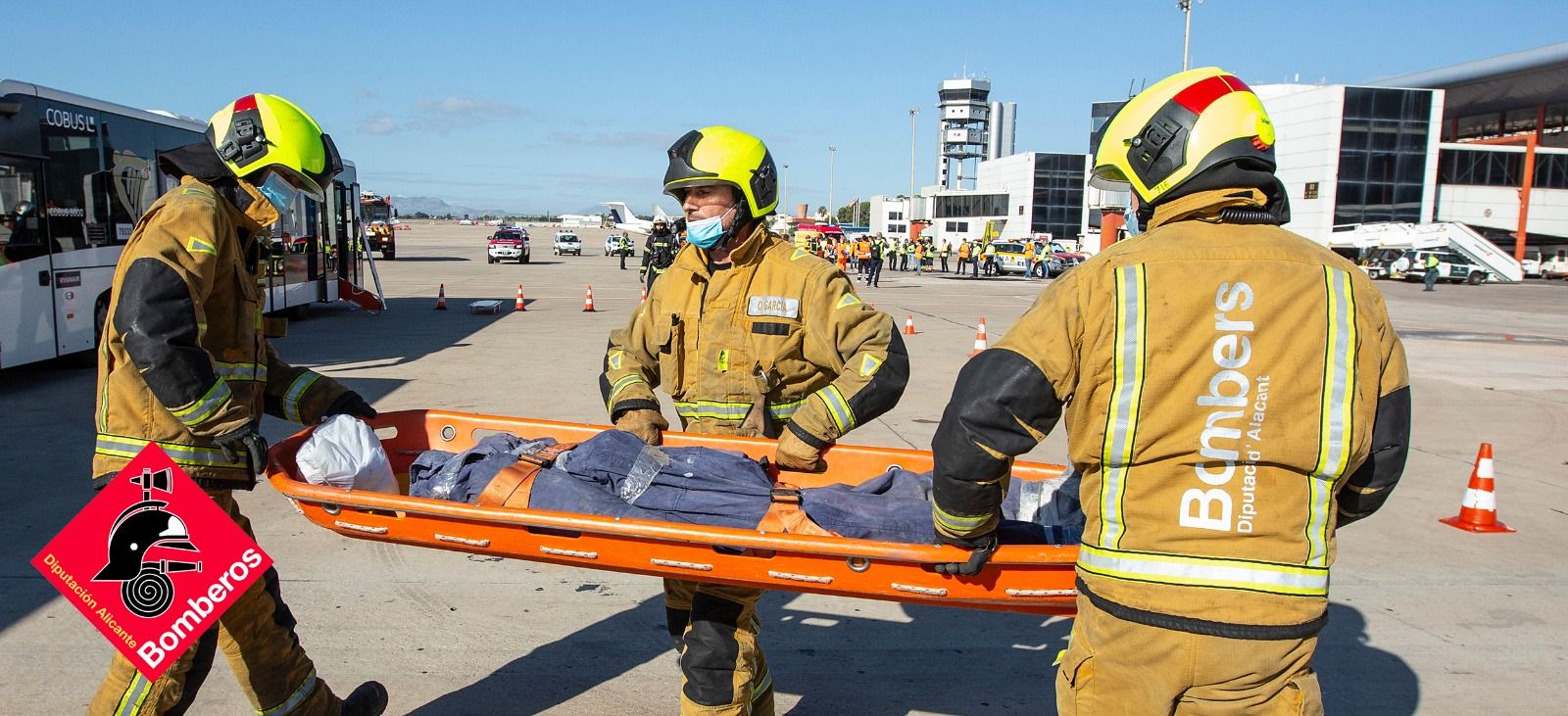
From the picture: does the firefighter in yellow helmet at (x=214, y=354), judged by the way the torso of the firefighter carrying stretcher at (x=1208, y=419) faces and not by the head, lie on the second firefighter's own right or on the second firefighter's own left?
on the second firefighter's own left

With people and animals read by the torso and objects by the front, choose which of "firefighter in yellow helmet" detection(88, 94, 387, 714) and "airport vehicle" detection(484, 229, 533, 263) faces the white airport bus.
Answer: the airport vehicle

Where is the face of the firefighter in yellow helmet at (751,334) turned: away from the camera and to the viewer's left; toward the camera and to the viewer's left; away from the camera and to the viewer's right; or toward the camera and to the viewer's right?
toward the camera and to the viewer's left

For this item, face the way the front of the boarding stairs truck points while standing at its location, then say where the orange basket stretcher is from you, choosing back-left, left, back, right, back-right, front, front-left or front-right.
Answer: left

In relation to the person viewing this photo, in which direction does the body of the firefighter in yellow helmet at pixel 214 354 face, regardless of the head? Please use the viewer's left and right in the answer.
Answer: facing to the right of the viewer

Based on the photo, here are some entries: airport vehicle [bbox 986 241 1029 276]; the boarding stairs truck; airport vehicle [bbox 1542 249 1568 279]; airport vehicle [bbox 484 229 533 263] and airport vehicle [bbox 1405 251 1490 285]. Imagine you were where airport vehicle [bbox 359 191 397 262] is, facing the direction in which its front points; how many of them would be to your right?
0

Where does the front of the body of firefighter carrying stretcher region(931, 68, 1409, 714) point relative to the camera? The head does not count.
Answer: away from the camera

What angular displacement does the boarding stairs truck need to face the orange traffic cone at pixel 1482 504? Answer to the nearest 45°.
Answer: approximately 90° to its left

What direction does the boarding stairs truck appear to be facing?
to the viewer's left

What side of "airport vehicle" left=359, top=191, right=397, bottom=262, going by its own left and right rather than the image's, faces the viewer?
front

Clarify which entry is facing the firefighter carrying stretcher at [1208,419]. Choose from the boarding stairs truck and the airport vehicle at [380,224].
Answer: the airport vehicle

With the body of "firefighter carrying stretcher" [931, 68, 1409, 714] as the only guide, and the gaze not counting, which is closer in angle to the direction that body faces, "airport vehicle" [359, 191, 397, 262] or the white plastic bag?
the airport vehicle

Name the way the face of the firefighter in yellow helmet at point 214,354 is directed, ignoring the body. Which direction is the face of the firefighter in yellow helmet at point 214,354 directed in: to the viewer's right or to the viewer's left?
to the viewer's right

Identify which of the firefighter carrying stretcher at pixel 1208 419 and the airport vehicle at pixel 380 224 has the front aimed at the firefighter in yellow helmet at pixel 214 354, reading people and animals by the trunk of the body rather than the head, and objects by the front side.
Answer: the airport vehicle

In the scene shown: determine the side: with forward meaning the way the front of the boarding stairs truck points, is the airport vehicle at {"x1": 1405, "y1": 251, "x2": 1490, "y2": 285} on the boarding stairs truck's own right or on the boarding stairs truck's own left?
on the boarding stairs truck's own left

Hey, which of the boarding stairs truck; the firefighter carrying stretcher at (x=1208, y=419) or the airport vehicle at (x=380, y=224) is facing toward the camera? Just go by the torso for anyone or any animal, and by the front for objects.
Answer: the airport vehicle

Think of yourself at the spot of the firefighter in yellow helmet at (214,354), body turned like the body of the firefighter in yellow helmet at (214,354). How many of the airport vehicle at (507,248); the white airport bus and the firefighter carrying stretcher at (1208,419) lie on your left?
2

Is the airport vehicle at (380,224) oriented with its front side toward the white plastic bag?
yes

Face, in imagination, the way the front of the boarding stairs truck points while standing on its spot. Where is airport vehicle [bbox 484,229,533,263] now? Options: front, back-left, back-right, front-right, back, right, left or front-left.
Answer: front-left

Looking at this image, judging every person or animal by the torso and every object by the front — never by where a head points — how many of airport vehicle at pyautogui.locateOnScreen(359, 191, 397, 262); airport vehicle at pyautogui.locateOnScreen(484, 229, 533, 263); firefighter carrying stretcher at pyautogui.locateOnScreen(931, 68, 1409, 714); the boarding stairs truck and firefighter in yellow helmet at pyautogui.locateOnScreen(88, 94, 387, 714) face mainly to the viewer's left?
1
